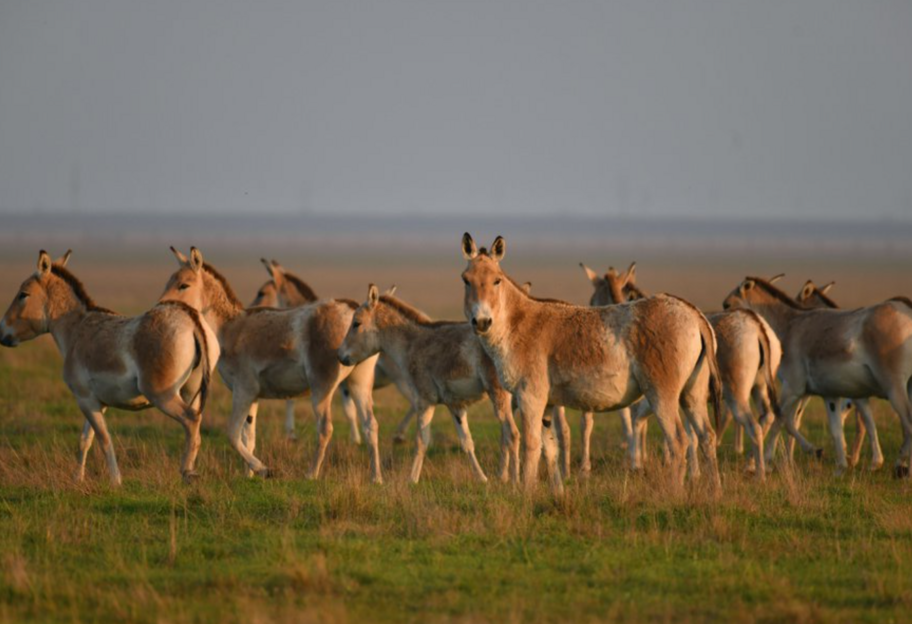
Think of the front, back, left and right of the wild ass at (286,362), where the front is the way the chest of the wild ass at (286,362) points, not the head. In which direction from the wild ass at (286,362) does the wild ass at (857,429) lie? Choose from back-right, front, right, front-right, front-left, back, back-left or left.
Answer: back

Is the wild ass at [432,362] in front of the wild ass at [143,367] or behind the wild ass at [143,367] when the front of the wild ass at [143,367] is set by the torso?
behind

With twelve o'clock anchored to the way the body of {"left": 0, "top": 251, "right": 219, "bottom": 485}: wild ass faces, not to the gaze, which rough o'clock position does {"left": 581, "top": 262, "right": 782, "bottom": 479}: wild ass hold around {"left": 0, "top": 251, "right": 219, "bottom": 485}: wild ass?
{"left": 581, "top": 262, "right": 782, "bottom": 479}: wild ass is roughly at 5 o'clock from {"left": 0, "top": 251, "right": 219, "bottom": 485}: wild ass.

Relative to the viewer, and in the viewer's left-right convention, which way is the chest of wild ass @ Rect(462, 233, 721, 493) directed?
facing to the left of the viewer

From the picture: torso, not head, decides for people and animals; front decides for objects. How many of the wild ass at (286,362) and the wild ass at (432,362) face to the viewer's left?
2

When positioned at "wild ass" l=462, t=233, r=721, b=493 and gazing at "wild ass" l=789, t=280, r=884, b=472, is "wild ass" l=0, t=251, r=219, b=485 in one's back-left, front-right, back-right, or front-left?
back-left

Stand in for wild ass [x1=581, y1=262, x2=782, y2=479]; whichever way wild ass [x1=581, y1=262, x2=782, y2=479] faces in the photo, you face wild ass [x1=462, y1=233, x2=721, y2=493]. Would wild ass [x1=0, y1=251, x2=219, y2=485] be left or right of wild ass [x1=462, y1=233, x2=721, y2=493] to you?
right

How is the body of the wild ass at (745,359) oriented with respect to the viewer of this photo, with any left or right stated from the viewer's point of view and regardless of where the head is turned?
facing away from the viewer and to the left of the viewer

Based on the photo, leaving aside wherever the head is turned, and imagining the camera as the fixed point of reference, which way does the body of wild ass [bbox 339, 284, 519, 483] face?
to the viewer's left

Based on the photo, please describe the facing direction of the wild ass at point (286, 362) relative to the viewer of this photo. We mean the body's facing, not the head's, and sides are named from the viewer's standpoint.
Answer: facing to the left of the viewer

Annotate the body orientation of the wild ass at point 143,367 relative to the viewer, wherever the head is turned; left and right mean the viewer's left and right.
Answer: facing away from the viewer and to the left of the viewer

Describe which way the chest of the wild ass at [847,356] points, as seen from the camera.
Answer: to the viewer's left
